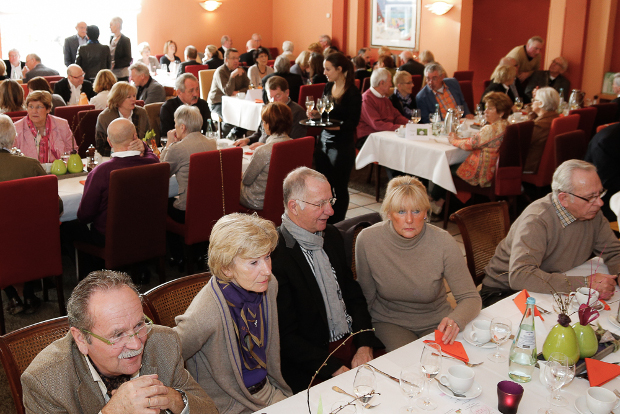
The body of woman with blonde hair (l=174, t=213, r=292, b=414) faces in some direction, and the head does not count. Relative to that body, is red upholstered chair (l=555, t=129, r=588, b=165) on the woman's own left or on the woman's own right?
on the woman's own left

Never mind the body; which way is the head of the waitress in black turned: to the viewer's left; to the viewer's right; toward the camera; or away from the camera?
to the viewer's left

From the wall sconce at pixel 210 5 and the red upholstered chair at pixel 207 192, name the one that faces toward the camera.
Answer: the wall sconce

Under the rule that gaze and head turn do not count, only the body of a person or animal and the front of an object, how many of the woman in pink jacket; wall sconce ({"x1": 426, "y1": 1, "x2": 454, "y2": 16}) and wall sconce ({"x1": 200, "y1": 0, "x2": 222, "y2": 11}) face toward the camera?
3

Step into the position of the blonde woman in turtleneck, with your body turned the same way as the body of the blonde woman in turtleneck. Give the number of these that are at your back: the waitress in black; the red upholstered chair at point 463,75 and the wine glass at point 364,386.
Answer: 2

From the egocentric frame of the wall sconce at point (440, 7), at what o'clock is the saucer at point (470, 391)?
The saucer is roughly at 12 o'clock from the wall sconce.

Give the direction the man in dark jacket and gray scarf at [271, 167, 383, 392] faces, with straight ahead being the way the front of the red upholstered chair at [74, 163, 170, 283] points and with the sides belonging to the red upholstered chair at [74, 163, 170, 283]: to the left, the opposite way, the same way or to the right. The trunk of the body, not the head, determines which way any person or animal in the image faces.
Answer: the opposite way

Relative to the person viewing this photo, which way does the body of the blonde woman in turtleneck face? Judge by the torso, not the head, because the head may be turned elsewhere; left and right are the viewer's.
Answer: facing the viewer

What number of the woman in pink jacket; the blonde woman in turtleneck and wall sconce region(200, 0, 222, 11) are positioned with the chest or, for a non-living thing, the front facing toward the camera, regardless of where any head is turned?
3

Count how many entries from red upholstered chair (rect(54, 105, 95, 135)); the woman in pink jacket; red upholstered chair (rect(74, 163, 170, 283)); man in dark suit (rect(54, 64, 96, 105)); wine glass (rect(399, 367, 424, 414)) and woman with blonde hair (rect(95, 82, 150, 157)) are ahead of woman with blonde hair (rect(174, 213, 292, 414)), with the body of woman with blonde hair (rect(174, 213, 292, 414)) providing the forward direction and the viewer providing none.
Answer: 1

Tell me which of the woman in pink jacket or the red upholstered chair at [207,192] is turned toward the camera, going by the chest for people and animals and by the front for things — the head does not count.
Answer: the woman in pink jacket

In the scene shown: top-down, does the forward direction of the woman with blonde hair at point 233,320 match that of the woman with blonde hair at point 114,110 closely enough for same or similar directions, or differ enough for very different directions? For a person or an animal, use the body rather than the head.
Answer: same or similar directions

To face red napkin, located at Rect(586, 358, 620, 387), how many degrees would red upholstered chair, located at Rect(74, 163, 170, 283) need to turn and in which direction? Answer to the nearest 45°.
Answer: approximately 180°

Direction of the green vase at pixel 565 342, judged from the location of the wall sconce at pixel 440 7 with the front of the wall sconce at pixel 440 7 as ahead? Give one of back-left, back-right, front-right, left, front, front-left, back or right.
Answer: front
